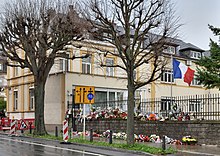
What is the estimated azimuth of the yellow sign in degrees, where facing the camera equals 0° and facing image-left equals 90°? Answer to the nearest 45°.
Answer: approximately 0°

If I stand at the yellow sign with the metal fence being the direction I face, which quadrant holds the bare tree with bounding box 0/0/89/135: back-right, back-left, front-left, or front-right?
back-left

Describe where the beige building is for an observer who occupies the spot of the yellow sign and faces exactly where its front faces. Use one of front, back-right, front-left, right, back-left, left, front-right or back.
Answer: back

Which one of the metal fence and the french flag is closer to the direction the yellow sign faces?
the metal fence

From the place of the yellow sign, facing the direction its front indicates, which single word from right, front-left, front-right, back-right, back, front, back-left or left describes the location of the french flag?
back-left

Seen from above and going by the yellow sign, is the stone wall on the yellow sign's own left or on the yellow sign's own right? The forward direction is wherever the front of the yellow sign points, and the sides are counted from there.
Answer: on the yellow sign's own left

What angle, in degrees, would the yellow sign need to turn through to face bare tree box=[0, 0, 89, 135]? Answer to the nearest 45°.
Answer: approximately 135° to its right

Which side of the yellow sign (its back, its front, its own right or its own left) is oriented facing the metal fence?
left
